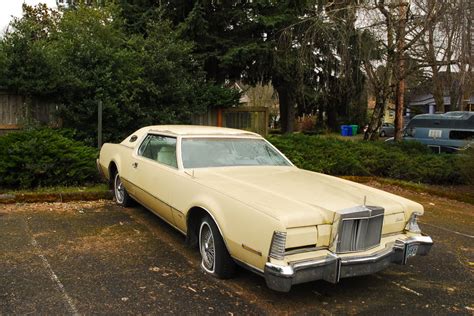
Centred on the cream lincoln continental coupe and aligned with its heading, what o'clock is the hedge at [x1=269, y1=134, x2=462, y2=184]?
The hedge is roughly at 8 o'clock from the cream lincoln continental coupe.

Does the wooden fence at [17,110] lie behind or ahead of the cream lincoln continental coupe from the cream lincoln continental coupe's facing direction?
behind

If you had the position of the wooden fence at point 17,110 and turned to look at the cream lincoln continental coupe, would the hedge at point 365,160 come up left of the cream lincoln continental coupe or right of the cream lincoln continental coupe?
left

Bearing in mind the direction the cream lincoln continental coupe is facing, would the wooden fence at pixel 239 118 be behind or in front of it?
behind

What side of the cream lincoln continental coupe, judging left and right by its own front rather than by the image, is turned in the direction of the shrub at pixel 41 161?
back

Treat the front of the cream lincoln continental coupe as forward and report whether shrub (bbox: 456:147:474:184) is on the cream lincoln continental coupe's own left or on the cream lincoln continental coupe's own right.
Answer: on the cream lincoln continental coupe's own left

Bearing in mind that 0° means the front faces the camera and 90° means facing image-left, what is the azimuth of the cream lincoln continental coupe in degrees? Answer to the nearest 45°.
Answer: approximately 315°

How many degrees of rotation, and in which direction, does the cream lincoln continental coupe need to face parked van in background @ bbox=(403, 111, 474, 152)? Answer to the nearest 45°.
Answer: approximately 90° to its left

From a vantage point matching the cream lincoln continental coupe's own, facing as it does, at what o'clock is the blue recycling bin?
The blue recycling bin is roughly at 8 o'clock from the cream lincoln continental coupe.

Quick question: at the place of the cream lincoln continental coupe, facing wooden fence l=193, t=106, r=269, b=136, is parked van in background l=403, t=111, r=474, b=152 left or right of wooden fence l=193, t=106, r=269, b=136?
right
